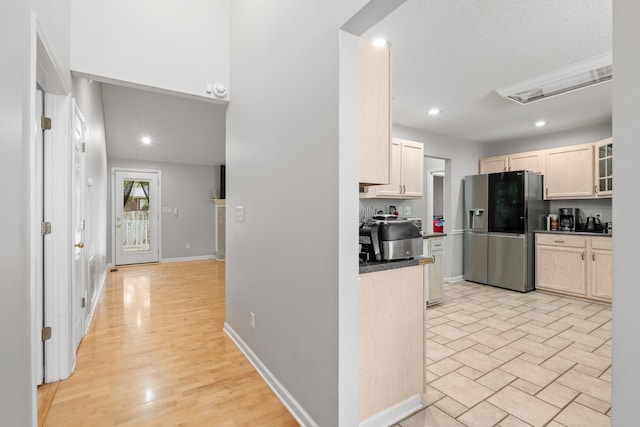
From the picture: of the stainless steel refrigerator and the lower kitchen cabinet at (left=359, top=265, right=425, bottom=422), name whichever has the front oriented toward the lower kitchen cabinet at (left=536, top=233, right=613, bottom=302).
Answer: the lower kitchen cabinet at (left=359, top=265, right=425, bottom=422)

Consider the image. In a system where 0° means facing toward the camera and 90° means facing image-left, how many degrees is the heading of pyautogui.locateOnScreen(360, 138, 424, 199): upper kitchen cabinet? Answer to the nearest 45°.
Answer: approximately 315°

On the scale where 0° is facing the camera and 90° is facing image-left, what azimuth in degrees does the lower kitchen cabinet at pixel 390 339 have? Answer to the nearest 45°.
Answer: approximately 225°

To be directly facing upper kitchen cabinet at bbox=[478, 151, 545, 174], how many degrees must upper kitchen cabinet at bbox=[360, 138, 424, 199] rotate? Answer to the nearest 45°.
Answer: approximately 90° to its left

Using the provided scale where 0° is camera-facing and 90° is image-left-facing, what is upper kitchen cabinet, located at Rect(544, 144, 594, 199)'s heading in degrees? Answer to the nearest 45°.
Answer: approximately 45°
